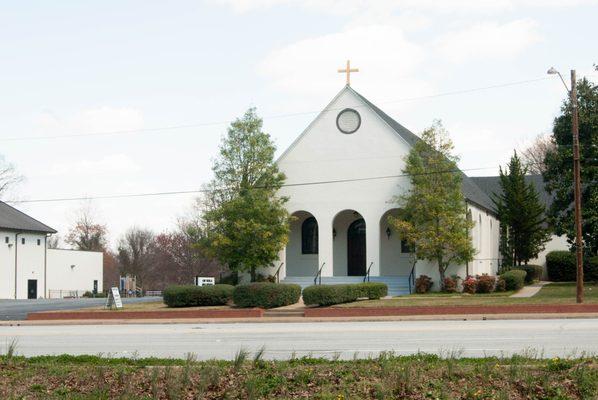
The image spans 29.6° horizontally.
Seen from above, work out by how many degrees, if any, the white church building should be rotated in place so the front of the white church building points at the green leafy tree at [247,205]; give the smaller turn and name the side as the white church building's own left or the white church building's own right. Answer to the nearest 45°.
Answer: approximately 45° to the white church building's own right

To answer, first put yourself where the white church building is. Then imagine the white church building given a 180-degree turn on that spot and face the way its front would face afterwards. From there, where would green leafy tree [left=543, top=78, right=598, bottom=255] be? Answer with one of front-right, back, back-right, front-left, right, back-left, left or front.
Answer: right

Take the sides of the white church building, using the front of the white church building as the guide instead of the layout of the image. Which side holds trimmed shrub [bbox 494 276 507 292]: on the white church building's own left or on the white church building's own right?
on the white church building's own left

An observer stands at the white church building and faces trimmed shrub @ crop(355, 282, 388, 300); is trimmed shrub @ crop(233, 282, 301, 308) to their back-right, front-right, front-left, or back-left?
front-right

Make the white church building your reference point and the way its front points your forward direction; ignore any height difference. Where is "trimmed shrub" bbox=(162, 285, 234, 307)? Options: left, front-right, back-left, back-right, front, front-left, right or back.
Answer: front-right

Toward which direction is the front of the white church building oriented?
toward the camera

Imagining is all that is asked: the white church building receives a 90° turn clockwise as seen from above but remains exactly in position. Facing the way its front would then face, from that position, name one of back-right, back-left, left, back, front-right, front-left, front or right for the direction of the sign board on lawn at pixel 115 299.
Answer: front-left

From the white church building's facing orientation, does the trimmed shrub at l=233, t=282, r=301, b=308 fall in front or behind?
in front

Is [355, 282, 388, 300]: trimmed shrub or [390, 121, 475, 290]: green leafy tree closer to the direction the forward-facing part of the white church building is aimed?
the trimmed shrub

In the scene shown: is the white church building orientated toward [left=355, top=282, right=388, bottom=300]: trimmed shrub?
yes

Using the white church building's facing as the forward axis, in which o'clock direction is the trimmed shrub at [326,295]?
The trimmed shrub is roughly at 12 o'clock from the white church building.

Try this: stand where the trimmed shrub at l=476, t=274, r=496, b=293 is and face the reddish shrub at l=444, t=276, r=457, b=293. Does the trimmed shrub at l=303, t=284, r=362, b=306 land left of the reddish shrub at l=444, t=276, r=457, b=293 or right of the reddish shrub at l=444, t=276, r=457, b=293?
left

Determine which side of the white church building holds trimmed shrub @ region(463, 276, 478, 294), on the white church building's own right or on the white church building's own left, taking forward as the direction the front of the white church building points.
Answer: on the white church building's own left
